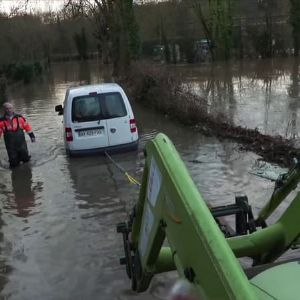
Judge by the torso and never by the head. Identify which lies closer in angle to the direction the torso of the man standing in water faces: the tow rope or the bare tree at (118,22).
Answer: the tow rope

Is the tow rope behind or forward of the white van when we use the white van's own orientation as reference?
behind

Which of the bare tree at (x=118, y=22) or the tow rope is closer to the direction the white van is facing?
the bare tree

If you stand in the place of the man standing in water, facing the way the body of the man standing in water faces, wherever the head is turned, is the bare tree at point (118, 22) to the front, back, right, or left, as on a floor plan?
back

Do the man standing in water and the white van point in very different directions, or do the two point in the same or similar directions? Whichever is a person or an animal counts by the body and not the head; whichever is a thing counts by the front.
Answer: very different directions

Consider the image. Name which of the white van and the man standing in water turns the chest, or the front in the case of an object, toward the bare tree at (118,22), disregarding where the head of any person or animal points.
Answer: the white van

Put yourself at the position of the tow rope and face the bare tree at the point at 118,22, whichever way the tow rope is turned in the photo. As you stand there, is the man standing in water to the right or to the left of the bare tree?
left

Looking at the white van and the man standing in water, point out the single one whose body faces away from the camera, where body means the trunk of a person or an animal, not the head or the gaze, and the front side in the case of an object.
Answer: the white van

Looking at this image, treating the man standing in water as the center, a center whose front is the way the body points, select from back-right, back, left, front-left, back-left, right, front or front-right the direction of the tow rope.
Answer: front-left

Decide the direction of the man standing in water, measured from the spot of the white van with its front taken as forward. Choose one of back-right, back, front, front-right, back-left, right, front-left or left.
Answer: left

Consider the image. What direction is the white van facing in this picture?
away from the camera

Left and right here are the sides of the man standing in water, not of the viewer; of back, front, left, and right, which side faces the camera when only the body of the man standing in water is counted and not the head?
front

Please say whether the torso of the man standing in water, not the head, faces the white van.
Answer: no

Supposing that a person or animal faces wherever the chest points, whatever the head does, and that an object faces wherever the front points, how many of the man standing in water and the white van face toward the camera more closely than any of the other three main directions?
1
